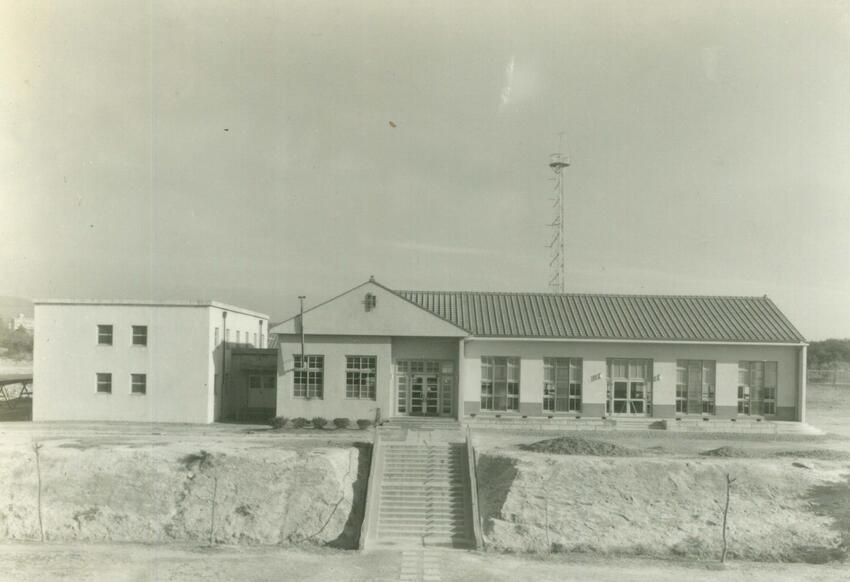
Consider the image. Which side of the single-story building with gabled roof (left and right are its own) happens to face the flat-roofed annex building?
right

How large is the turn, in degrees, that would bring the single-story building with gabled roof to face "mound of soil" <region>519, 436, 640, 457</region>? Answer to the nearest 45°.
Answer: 0° — it already faces it

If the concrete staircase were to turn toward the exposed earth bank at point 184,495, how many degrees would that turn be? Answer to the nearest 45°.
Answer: approximately 90° to its right

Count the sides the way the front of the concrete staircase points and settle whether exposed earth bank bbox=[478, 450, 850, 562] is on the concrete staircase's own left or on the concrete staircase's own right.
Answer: on the concrete staircase's own left

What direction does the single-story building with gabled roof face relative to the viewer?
toward the camera

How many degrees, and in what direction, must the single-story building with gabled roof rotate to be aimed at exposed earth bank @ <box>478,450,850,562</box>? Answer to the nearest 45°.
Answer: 0° — it already faces it

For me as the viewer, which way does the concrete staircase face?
facing the viewer

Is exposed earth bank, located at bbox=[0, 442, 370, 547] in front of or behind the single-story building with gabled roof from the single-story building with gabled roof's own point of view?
in front

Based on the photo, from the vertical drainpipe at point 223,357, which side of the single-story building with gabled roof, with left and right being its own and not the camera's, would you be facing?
right

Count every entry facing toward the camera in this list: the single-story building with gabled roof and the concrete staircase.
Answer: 2
